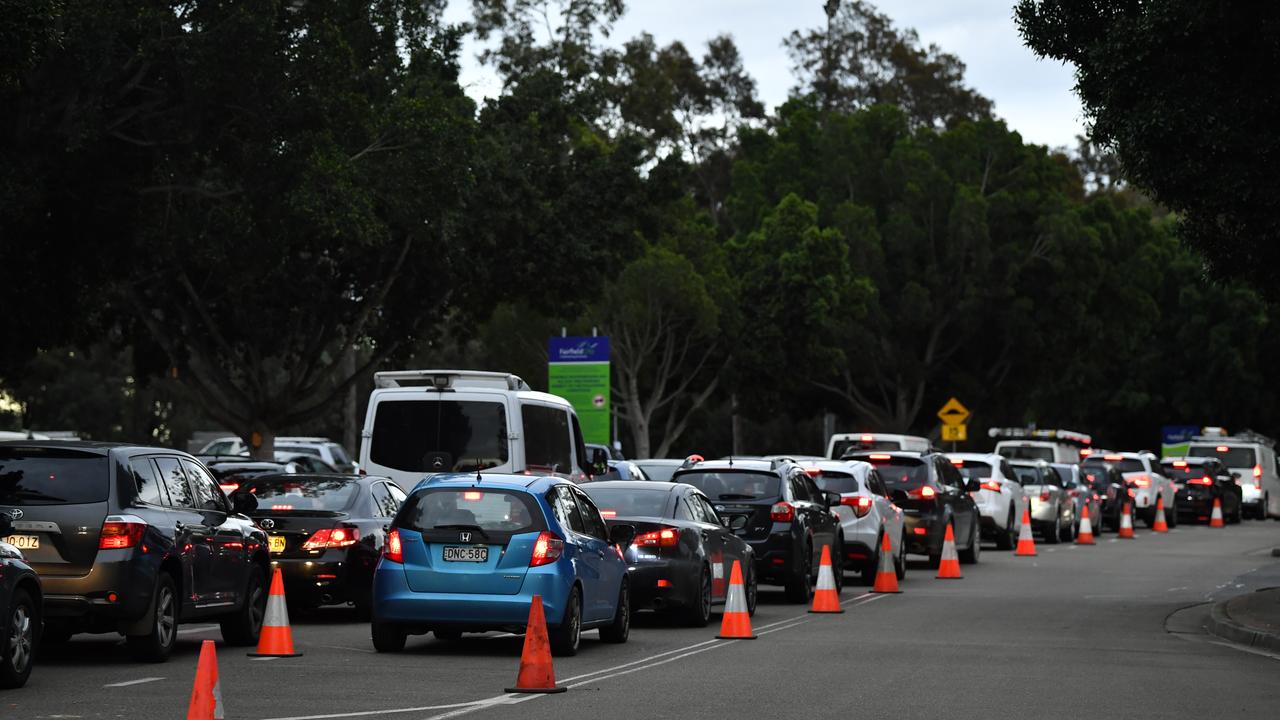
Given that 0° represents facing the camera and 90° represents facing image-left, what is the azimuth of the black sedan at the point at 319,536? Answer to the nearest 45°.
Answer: approximately 225°

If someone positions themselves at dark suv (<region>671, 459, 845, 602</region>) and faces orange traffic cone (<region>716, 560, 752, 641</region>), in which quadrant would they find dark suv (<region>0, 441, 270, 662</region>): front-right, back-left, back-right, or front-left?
front-right

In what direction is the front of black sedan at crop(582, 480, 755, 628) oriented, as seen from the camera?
facing away from the viewer and to the right of the viewer

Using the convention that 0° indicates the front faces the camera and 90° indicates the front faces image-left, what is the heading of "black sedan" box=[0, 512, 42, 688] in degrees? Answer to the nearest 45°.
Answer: approximately 225°

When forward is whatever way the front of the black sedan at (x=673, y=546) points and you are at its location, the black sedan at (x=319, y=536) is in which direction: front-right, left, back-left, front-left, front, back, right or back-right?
back-left

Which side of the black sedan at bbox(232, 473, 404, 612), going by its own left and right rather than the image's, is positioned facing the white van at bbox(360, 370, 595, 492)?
front

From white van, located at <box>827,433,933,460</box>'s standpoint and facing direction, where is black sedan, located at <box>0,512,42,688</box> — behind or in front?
behind

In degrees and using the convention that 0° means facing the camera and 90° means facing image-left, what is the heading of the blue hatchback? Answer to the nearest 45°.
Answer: approximately 225°

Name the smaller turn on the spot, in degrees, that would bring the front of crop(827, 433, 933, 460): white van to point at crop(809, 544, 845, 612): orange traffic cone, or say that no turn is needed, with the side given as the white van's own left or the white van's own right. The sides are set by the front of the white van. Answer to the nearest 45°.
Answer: approximately 135° to the white van's own right

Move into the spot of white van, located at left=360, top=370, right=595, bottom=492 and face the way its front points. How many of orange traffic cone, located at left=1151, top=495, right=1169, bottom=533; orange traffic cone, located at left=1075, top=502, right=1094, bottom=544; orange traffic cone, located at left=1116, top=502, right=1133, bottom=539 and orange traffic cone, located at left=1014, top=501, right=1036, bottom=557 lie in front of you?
4

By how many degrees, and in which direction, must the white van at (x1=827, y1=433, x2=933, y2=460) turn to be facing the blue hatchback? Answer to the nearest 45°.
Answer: approximately 135° to its right

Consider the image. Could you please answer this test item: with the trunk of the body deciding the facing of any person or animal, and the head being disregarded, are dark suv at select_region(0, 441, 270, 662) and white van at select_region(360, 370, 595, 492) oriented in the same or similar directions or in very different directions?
same or similar directions

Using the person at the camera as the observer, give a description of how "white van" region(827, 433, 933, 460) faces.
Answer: facing away from the viewer and to the right of the viewer

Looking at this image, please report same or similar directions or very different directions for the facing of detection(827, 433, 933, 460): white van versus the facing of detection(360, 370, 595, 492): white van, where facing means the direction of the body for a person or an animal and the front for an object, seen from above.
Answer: same or similar directions
